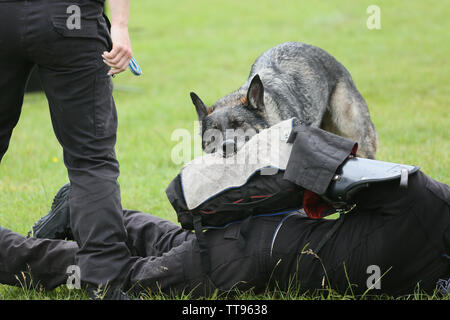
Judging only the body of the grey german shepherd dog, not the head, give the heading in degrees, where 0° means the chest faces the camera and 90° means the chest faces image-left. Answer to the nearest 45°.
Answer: approximately 45°
